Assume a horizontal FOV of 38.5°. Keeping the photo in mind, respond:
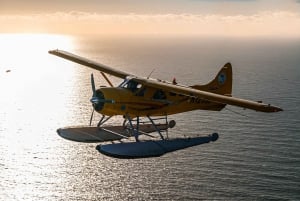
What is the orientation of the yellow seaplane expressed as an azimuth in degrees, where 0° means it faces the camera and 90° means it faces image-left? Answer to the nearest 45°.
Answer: approximately 45°
